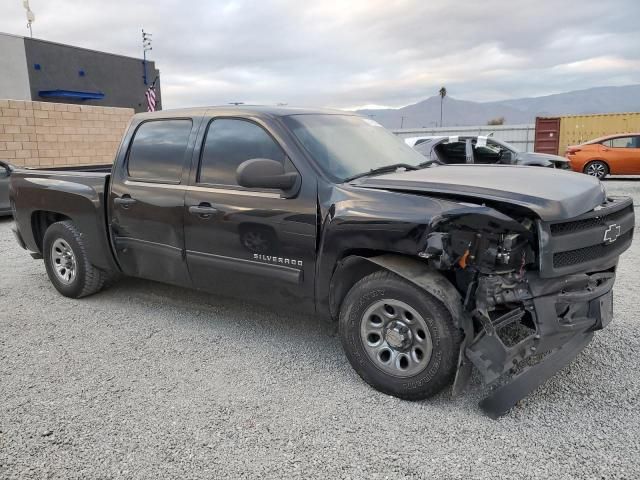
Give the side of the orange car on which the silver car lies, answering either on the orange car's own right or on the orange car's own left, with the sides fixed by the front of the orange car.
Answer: on the orange car's own right

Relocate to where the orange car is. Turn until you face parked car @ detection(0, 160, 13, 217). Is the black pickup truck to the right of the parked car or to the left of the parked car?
left

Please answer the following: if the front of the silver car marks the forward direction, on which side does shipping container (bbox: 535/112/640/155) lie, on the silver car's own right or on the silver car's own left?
on the silver car's own left

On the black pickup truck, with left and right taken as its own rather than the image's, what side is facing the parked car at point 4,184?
back

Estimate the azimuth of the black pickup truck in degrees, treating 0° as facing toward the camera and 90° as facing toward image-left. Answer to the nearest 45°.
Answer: approximately 315°

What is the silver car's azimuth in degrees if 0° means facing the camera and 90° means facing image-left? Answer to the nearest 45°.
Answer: approximately 270°
